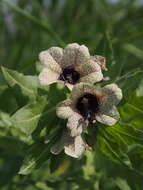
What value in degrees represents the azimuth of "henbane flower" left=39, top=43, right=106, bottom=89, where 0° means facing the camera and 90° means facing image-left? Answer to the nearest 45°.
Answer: approximately 0°

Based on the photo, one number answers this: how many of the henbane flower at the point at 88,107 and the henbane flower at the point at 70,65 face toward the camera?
2
